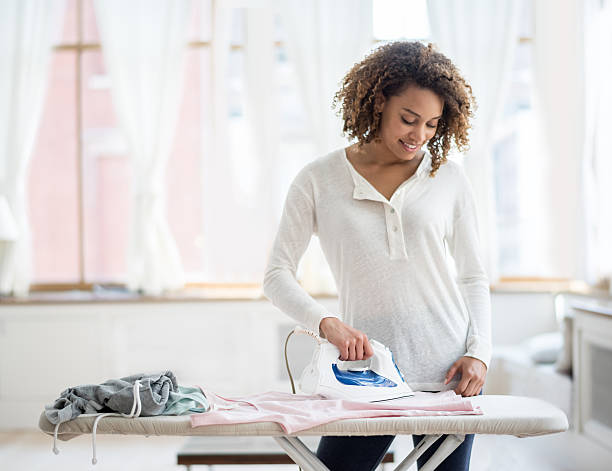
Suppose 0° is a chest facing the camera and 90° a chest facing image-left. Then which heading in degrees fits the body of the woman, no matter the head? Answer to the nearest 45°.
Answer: approximately 0°

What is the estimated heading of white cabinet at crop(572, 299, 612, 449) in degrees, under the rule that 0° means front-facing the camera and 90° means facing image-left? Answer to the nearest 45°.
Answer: approximately 45°

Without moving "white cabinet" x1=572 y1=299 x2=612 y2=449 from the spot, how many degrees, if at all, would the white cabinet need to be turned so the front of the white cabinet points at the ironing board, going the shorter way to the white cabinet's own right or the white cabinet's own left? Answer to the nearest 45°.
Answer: approximately 45° to the white cabinet's own left

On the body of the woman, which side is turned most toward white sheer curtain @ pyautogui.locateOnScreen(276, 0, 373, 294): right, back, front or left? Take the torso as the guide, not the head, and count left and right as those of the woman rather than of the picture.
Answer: back

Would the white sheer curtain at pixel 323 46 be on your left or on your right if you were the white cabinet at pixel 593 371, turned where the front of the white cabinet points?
on your right

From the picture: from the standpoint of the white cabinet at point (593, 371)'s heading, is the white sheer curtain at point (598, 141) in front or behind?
behind
